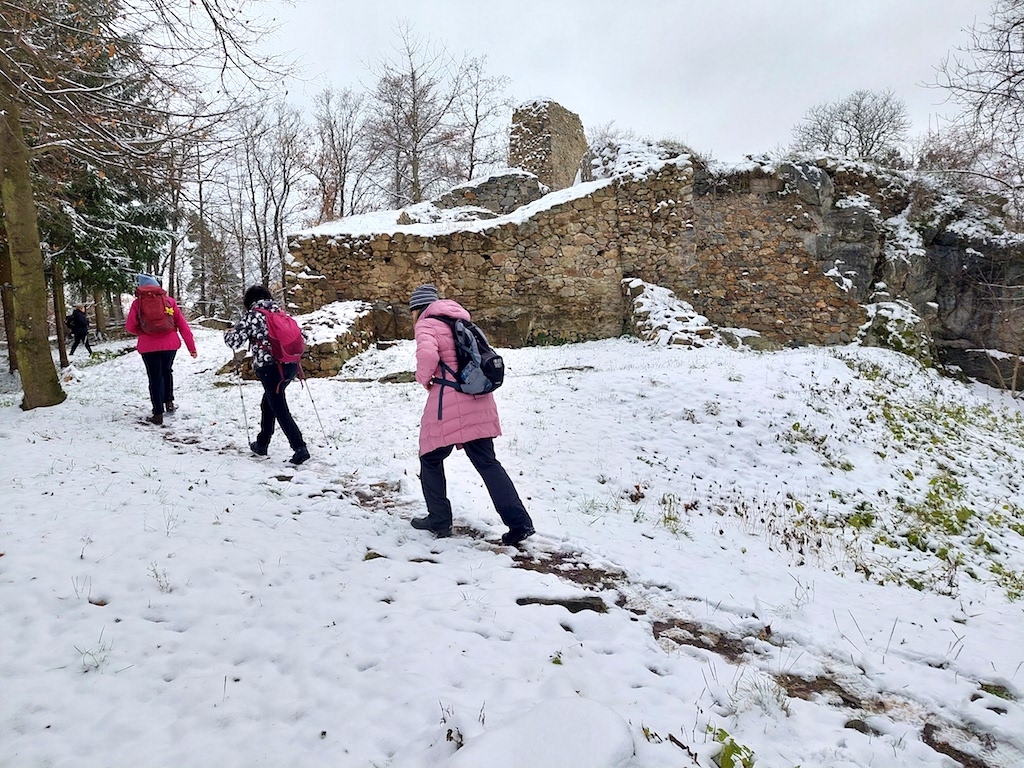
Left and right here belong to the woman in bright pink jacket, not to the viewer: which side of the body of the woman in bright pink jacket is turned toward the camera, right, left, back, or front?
back

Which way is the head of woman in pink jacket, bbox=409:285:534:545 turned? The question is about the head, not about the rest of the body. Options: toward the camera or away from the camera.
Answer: away from the camera

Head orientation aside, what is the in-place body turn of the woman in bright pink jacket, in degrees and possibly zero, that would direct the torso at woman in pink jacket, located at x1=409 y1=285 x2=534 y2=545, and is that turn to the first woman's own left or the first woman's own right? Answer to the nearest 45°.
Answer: approximately 180°

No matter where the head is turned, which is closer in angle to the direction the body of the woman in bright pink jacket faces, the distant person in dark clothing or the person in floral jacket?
the distant person in dark clothing

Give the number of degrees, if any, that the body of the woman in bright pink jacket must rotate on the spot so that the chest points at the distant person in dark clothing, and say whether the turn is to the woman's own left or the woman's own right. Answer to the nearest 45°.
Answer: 0° — they already face them

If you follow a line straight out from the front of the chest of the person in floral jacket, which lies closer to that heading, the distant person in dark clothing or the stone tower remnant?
the distant person in dark clothing
